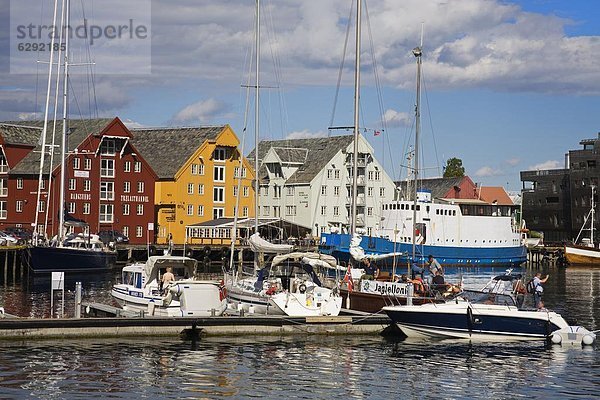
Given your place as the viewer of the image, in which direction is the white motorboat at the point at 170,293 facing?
facing away from the viewer and to the left of the viewer

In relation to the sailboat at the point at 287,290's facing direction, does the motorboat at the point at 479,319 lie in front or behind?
behind
